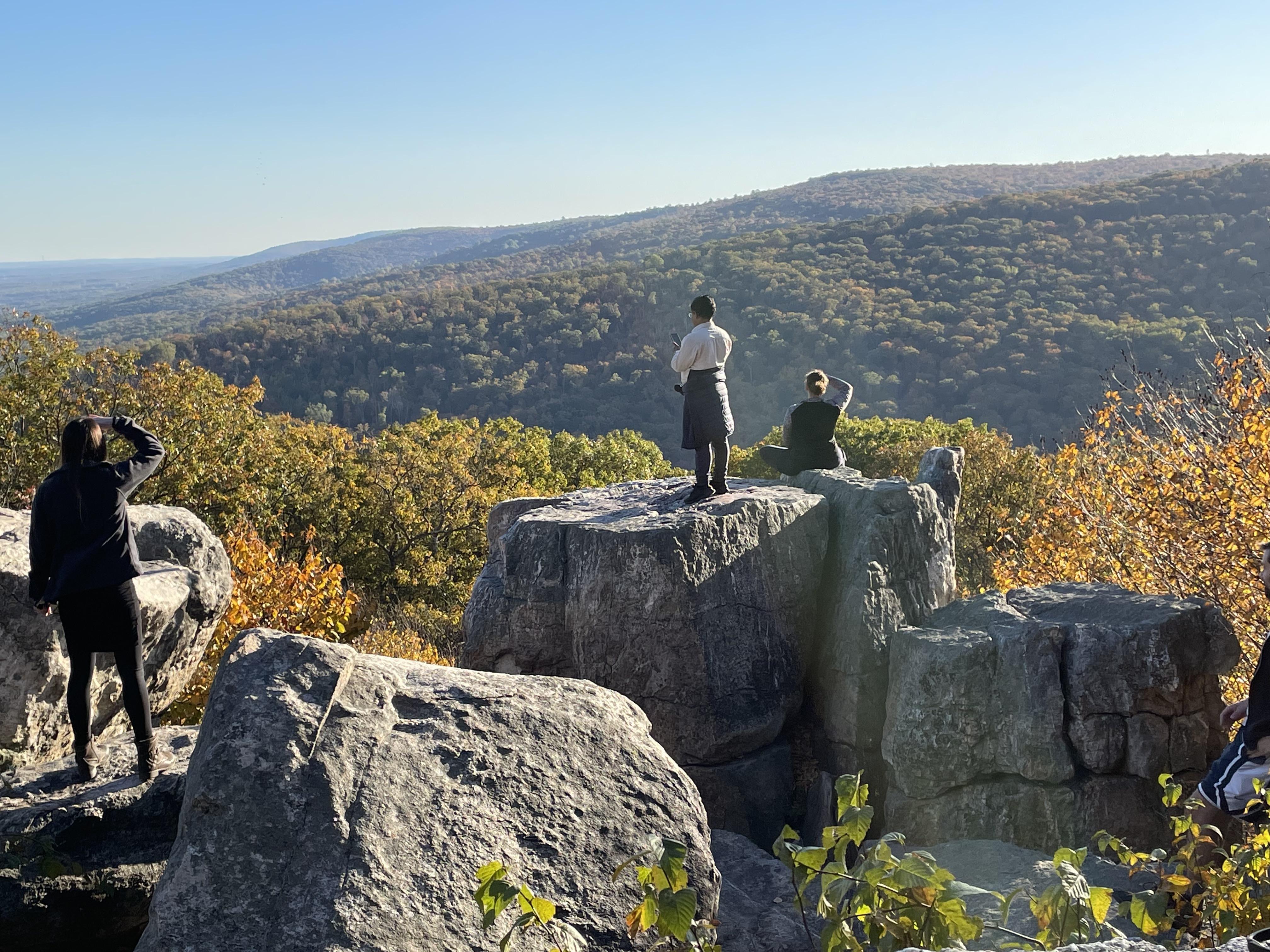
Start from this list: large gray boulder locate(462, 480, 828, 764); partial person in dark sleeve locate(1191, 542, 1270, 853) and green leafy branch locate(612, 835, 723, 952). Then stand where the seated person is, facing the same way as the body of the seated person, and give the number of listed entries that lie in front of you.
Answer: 0

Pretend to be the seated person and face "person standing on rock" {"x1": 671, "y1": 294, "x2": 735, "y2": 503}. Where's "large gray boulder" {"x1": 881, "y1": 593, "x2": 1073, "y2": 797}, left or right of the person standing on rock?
left

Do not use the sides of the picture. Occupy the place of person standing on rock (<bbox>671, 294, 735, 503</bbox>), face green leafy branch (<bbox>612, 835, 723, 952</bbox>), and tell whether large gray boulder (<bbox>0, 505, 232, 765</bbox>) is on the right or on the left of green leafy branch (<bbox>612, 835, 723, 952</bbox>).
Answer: right

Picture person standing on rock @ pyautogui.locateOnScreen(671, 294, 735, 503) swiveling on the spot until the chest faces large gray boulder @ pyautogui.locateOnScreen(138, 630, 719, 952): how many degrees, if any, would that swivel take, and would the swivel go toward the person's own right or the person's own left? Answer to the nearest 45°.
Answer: approximately 135° to the person's own left

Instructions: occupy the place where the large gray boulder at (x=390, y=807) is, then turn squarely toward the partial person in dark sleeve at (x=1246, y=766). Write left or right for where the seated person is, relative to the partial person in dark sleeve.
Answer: left

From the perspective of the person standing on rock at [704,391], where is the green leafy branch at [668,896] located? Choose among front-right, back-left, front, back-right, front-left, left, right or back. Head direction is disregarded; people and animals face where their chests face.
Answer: back-left

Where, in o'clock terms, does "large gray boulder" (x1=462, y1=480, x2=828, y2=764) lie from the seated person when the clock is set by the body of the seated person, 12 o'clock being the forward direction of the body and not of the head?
The large gray boulder is roughly at 7 o'clock from the seated person.

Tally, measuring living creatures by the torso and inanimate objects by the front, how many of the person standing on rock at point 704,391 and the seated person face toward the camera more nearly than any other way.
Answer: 0

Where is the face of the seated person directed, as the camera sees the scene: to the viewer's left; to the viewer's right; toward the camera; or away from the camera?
away from the camera

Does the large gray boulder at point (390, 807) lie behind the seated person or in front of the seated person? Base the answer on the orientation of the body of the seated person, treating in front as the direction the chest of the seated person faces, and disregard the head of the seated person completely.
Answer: behind

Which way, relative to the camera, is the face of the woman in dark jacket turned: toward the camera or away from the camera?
away from the camera

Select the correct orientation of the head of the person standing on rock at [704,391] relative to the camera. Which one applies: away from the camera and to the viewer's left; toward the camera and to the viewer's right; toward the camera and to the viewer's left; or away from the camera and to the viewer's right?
away from the camera and to the viewer's left

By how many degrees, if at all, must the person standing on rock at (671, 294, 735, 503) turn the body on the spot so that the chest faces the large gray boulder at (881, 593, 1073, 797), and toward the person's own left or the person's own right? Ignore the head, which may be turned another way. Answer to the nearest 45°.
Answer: approximately 180°

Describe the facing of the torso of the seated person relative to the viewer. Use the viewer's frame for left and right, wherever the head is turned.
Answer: facing away from the viewer

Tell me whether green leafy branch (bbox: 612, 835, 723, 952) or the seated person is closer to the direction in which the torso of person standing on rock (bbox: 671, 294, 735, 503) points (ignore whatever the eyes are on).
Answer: the seated person
